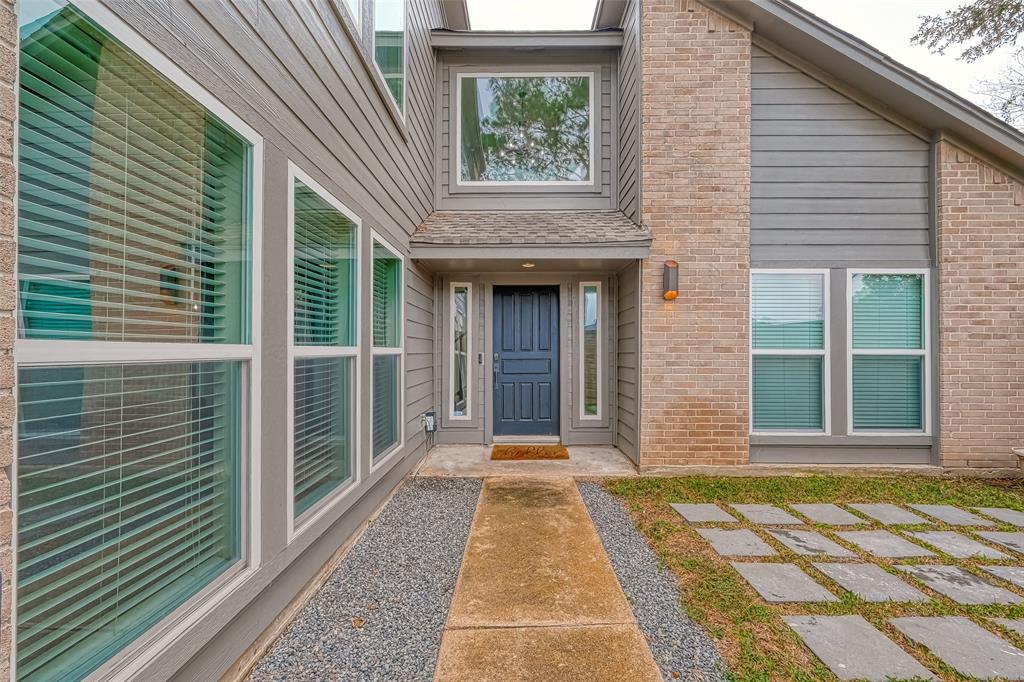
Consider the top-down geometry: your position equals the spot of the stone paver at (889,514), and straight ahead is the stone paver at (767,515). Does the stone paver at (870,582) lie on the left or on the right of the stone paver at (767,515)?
left

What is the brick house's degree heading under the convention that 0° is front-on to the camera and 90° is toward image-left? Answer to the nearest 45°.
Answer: approximately 0°

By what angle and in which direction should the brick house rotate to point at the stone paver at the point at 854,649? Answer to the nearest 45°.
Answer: approximately 45° to its left

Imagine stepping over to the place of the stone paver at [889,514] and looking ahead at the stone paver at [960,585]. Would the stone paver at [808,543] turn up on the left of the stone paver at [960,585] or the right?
right
